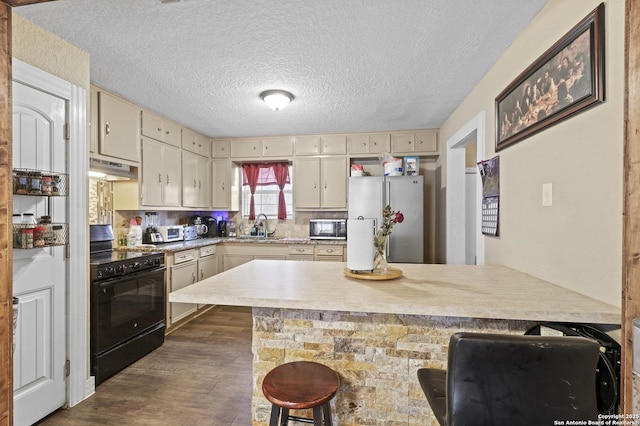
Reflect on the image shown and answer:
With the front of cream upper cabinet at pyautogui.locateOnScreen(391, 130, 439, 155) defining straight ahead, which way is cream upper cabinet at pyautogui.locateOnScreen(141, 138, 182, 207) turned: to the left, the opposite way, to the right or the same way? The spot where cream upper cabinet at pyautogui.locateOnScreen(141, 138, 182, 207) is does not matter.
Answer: to the left

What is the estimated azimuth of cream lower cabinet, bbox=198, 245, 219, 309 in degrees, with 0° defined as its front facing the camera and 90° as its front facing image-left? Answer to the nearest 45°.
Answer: approximately 315°

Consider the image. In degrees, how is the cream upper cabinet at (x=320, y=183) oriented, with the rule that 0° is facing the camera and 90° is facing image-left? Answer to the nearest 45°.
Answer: approximately 0°

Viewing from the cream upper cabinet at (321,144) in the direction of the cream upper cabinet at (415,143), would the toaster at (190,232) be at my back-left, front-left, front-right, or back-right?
back-right

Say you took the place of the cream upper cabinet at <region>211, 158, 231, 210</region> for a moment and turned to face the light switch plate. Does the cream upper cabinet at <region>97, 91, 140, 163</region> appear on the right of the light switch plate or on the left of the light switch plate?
right

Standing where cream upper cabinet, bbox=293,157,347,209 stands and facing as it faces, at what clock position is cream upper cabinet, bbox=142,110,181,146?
cream upper cabinet, bbox=142,110,181,146 is roughly at 2 o'clock from cream upper cabinet, bbox=293,157,347,209.

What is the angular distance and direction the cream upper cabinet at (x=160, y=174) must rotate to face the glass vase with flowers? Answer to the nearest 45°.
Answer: approximately 45° to its right

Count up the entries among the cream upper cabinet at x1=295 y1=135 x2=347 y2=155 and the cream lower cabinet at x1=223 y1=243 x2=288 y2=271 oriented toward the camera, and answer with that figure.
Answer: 2

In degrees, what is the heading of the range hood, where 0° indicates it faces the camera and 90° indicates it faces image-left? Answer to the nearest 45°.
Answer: approximately 315°

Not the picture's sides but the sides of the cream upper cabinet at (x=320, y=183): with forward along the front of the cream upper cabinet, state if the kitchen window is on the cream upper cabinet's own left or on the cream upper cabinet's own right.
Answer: on the cream upper cabinet's own right
